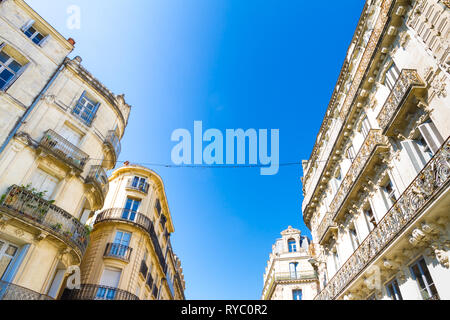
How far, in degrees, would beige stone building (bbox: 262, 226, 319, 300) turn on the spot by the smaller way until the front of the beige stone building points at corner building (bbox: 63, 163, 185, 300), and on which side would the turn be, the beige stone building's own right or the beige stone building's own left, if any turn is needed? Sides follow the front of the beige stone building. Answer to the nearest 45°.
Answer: approximately 45° to the beige stone building's own right

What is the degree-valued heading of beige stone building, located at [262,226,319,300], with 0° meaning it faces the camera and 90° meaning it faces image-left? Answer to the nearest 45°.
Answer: approximately 0°
